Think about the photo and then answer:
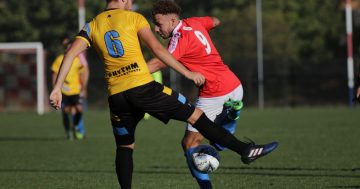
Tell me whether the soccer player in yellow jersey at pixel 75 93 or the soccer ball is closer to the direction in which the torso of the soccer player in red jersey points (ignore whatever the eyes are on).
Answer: the soccer player in yellow jersey

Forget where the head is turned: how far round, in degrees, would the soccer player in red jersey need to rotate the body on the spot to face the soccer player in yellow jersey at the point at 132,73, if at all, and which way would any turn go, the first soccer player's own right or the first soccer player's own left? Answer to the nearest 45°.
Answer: approximately 90° to the first soccer player's own left

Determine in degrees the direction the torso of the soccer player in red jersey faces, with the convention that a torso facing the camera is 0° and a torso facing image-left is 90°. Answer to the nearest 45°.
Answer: approximately 135°

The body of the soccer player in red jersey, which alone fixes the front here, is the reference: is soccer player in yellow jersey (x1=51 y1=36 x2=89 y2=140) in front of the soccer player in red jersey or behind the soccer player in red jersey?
in front
